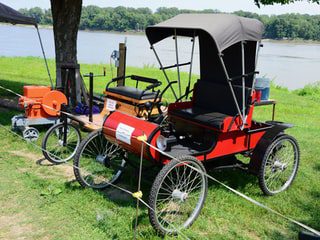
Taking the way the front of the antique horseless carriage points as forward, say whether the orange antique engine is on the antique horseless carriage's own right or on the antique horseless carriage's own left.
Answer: on the antique horseless carriage's own right

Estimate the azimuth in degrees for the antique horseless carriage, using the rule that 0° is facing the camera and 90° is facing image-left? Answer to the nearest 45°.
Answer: approximately 45°
